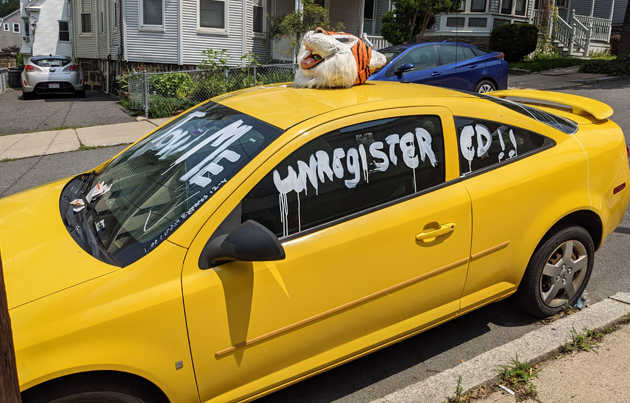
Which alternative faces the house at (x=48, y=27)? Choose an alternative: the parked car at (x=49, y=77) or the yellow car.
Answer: the parked car

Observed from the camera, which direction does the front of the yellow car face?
facing the viewer and to the left of the viewer

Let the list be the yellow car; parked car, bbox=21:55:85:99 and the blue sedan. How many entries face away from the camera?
1

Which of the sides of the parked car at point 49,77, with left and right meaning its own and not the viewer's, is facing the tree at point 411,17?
right

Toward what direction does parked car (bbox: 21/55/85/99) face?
away from the camera

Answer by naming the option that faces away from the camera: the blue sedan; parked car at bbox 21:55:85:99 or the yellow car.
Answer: the parked car

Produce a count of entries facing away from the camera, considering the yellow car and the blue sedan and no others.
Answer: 0

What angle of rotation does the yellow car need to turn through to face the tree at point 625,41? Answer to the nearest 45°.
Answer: approximately 180°

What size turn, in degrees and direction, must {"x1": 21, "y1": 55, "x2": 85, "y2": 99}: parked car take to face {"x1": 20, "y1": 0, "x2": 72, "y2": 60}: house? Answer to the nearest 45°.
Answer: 0° — it already faces it

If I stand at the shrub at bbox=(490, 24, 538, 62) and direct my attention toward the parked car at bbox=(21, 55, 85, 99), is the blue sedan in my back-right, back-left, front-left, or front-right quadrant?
front-left

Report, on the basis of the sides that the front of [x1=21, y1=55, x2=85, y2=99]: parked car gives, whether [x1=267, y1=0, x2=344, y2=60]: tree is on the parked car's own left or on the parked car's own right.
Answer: on the parked car's own right

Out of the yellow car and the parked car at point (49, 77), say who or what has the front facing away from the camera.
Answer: the parked car
